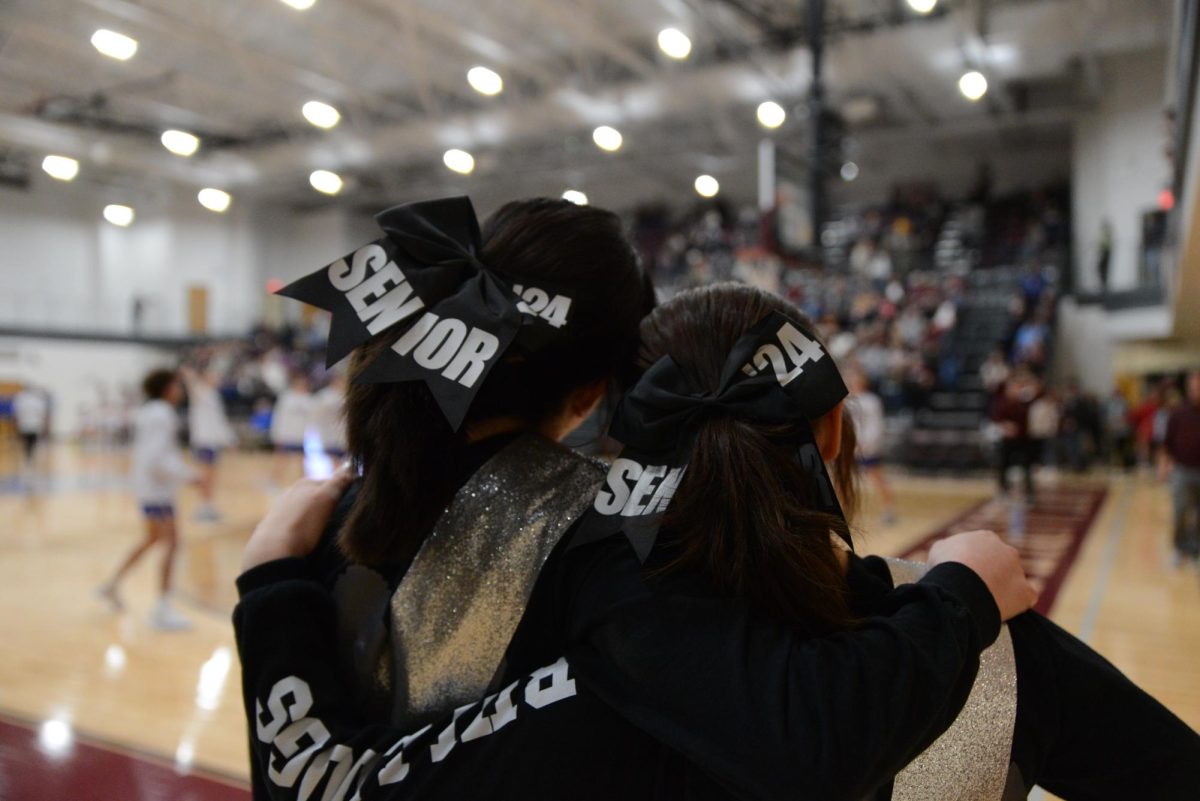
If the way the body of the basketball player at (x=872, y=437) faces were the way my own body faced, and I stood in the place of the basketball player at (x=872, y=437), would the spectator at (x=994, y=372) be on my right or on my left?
on my right

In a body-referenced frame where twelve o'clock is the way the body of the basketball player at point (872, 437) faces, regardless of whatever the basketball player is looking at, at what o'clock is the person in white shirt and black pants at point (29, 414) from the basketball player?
The person in white shirt and black pants is roughly at 12 o'clock from the basketball player.

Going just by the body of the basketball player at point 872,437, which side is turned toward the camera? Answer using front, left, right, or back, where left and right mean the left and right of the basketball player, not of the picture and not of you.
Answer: left
